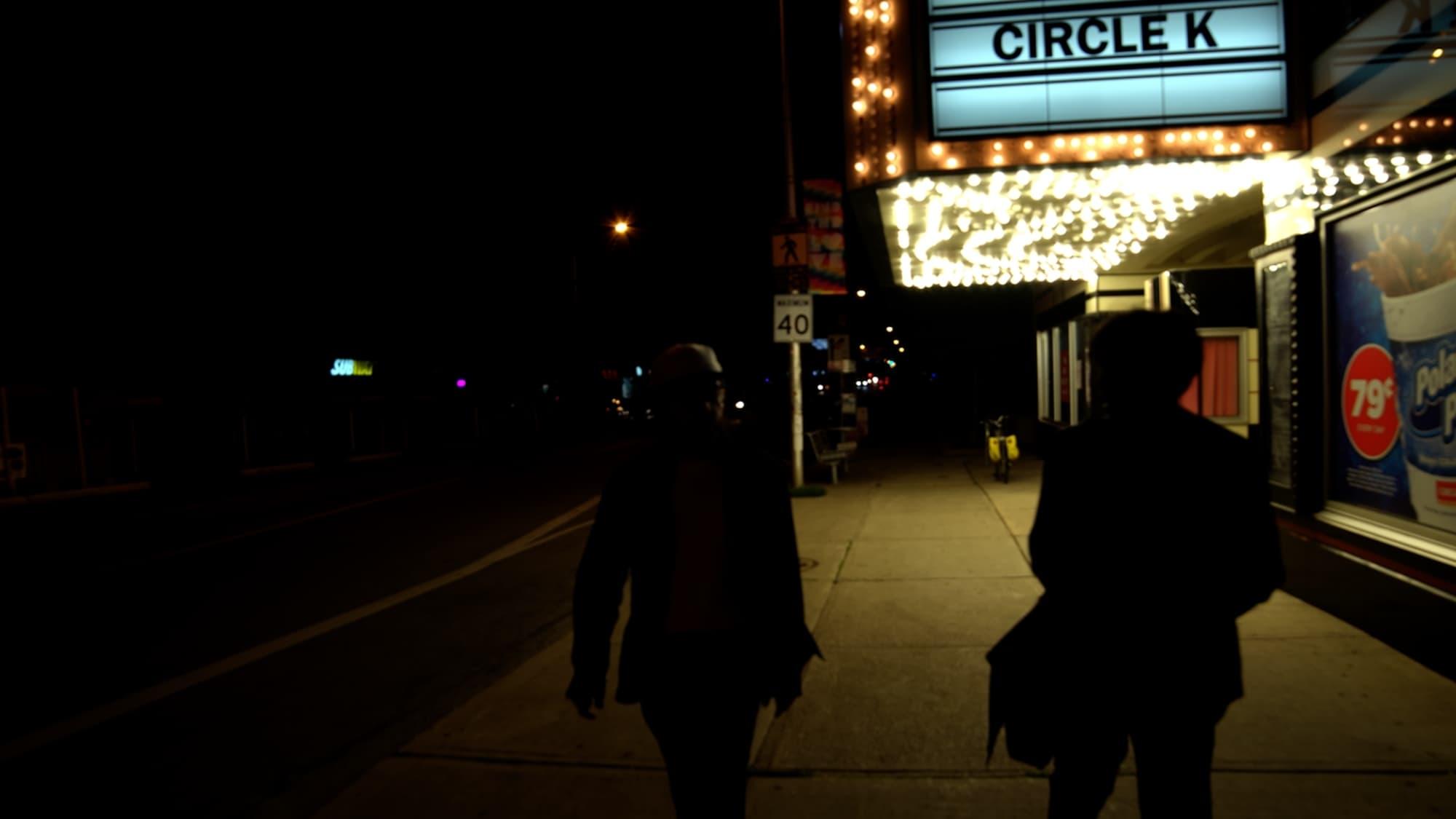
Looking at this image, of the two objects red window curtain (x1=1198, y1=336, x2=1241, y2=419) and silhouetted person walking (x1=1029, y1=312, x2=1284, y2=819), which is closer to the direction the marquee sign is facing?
the silhouetted person walking

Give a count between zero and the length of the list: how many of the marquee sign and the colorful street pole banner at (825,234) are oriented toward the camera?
2

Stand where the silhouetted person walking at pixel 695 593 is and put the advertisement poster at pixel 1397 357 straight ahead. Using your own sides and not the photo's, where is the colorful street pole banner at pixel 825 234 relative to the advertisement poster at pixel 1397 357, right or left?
left

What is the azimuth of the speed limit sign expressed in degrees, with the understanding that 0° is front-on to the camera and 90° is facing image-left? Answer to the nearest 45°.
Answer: approximately 0°

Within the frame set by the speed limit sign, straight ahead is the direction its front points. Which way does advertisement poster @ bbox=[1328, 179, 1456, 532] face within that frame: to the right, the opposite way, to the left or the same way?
to the right
